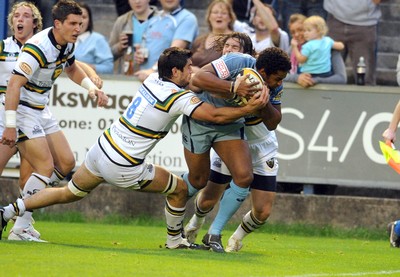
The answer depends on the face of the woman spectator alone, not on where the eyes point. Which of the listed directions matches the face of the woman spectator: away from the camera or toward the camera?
toward the camera

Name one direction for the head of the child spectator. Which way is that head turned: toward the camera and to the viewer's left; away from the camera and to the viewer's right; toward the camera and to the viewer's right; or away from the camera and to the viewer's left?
toward the camera and to the viewer's left

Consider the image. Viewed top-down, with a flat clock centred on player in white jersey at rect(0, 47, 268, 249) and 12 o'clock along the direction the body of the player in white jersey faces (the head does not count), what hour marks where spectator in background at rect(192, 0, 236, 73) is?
The spectator in background is roughly at 11 o'clock from the player in white jersey.

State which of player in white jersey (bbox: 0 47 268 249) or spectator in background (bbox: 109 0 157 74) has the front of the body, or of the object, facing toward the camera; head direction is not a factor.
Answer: the spectator in background

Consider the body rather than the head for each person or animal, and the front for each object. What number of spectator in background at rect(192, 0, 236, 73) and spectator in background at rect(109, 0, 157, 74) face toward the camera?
2

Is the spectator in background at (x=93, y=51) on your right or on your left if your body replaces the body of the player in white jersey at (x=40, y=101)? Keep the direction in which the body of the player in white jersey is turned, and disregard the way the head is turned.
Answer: on your left

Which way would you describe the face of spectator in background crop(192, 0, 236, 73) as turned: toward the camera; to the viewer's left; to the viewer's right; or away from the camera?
toward the camera

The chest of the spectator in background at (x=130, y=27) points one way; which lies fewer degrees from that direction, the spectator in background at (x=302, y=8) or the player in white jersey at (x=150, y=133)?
the player in white jersey

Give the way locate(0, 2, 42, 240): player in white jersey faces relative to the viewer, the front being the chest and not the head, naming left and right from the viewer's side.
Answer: facing the viewer and to the right of the viewer

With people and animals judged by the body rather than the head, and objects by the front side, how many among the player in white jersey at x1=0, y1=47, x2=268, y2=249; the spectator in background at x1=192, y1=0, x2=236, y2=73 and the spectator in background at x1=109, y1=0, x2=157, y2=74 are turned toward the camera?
2

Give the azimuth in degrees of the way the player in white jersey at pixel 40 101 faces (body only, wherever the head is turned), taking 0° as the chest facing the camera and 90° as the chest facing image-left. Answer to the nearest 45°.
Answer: approximately 315°

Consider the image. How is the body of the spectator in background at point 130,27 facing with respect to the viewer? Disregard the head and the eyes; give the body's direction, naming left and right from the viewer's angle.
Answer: facing the viewer

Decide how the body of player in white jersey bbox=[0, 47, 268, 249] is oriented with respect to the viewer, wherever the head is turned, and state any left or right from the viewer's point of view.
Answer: facing away from the viewer and to the right of the viewer
